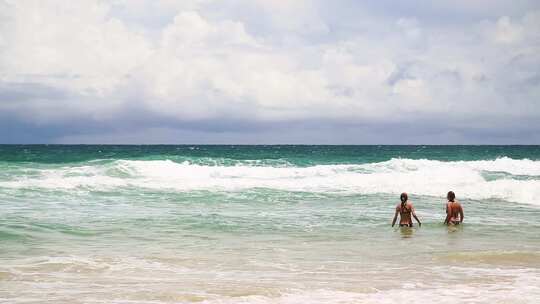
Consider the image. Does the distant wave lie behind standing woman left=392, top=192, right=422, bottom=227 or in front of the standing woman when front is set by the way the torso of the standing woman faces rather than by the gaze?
in front

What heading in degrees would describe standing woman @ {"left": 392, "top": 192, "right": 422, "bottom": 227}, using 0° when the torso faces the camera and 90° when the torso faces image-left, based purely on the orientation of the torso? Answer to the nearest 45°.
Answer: approximately 180°
